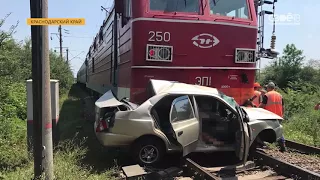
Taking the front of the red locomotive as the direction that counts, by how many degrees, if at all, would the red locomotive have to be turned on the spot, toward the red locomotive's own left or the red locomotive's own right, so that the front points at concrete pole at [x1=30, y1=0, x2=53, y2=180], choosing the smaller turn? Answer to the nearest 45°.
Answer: approximately 90° to the red locomotive's own right

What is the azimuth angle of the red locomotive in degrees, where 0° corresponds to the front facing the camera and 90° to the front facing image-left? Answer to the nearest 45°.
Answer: approximately 315°

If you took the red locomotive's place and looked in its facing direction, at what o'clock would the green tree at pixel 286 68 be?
The green tree is roughly at 8 o'clock from the red locomotive.

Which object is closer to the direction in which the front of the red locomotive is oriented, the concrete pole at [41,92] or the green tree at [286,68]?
the concrete pole
